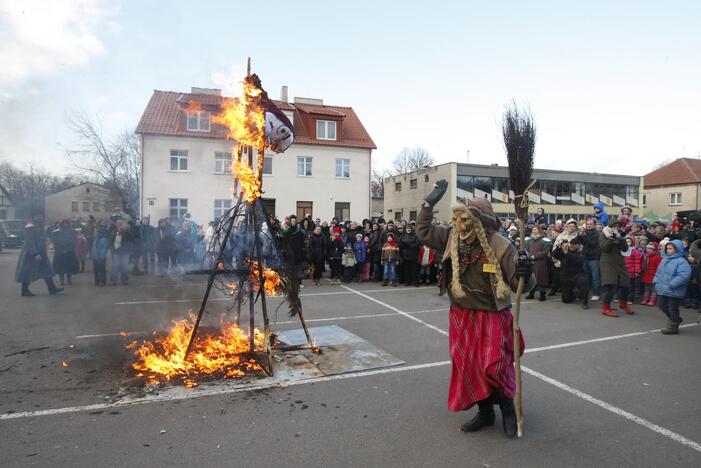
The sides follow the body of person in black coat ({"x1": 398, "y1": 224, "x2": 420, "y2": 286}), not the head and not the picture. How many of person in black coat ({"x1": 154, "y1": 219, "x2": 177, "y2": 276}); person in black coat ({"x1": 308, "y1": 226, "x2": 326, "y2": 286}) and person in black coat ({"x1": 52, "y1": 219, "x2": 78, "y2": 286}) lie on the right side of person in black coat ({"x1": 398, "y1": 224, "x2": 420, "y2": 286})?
3

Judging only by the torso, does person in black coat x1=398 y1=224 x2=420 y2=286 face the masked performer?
yes

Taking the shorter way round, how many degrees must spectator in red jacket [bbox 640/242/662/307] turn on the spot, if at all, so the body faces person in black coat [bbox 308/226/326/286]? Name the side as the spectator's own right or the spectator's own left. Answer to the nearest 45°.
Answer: approximately 45° to the spectator's own right

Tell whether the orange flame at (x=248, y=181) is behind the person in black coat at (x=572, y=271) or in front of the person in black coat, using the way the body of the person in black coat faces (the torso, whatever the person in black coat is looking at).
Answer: in front

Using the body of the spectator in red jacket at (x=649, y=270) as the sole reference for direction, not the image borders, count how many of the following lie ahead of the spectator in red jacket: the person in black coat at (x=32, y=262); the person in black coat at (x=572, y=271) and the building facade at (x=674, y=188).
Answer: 2

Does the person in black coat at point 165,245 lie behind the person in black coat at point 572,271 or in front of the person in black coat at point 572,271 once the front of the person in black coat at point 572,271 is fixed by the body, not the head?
in front

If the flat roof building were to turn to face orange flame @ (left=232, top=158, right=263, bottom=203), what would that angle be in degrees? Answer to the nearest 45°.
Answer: approximately 45° to its right

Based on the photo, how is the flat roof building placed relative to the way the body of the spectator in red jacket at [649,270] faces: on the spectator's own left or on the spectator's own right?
on the spectator's own right
